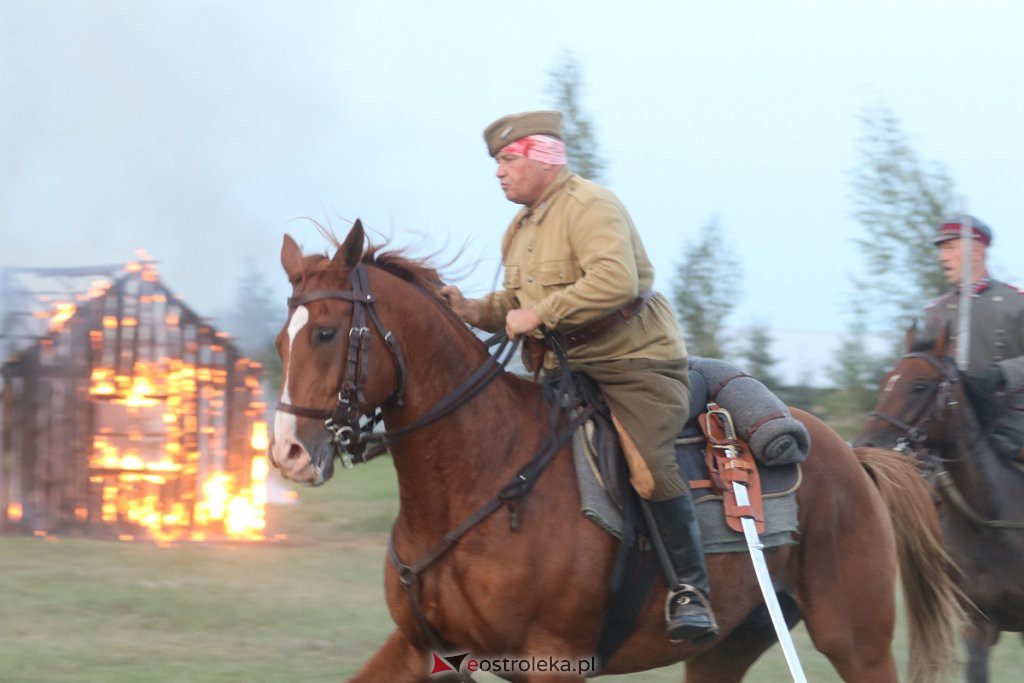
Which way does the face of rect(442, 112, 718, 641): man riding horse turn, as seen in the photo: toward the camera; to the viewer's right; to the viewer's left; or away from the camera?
to the viewer's left

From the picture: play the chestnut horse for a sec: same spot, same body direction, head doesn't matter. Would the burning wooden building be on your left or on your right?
on your right

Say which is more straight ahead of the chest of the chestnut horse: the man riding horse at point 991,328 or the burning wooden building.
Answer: the burning wooden building

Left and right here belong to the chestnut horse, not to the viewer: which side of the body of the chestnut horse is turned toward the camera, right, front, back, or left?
left

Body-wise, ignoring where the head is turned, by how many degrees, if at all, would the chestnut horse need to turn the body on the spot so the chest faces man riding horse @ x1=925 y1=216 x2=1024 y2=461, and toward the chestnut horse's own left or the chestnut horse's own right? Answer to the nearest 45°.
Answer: approximately 135° to the chestnut horse's own right
